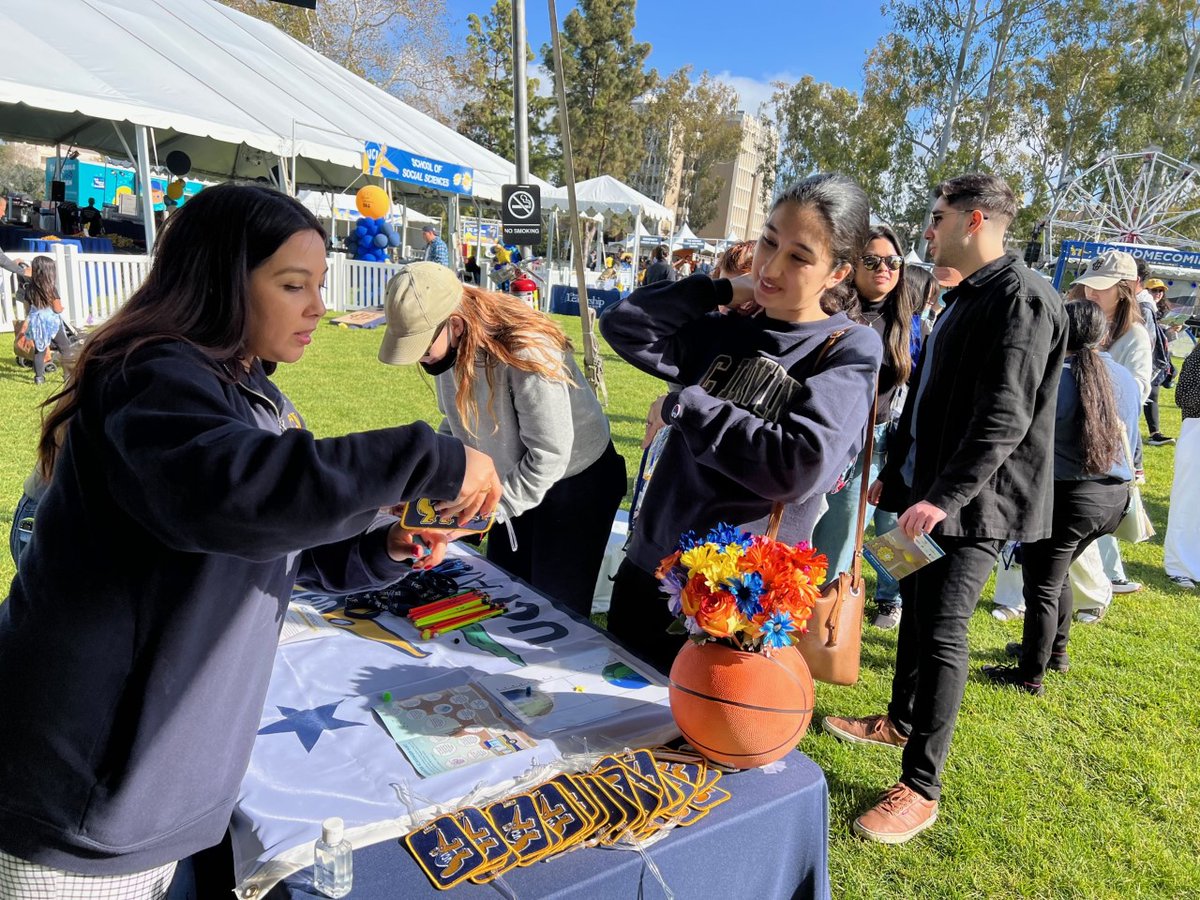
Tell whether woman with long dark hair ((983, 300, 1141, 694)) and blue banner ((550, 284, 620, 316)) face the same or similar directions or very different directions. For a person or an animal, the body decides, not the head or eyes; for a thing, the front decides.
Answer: very different directions

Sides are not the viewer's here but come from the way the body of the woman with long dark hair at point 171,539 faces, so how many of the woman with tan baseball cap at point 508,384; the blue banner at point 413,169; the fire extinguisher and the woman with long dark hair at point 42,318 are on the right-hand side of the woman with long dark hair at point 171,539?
0

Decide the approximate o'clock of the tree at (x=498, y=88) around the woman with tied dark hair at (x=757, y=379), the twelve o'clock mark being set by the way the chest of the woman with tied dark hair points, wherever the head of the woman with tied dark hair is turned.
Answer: The tree is roughly at 4 o'clock from the woman with tied dark hair.

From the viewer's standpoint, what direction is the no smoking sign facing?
toward the camera

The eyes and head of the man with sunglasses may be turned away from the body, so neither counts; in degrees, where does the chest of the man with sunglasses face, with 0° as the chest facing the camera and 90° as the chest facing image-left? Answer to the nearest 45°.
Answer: approximately 90°

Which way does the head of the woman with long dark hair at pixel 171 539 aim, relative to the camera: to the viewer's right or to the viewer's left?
to the viewer's right

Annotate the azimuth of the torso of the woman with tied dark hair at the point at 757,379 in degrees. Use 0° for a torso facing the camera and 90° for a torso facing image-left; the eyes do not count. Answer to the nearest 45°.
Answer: approximately 45°

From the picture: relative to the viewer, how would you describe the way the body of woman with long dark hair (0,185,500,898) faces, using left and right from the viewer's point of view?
facing to the right of the viewer

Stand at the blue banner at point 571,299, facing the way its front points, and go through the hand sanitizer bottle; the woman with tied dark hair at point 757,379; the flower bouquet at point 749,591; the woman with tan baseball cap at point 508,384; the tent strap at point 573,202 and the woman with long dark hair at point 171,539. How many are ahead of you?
6

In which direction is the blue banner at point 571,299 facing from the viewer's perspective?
toward the camera

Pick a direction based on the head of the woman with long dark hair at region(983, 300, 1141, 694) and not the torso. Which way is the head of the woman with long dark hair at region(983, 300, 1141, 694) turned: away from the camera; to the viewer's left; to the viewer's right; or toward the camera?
away from the camera

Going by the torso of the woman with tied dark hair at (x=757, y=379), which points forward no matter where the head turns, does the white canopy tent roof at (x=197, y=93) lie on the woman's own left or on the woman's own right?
on the woman's own right

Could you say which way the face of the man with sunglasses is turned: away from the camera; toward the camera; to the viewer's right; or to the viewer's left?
to the viewer's left

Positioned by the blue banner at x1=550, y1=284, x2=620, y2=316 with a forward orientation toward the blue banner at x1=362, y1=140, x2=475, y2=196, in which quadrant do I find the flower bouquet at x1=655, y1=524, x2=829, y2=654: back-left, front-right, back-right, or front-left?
back-left

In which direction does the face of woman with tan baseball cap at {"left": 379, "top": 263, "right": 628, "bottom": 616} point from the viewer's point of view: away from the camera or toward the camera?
toward the camera

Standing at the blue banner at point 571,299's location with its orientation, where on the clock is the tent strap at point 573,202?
The tent strap is roughly at 12 o'clock from the blue banner.

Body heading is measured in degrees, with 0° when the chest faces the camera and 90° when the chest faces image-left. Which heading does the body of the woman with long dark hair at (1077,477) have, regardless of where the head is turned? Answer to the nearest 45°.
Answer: approximately 135°

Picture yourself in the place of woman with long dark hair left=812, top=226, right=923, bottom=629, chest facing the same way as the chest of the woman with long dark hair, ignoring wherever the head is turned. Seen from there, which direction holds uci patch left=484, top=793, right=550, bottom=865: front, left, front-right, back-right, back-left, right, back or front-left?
front
